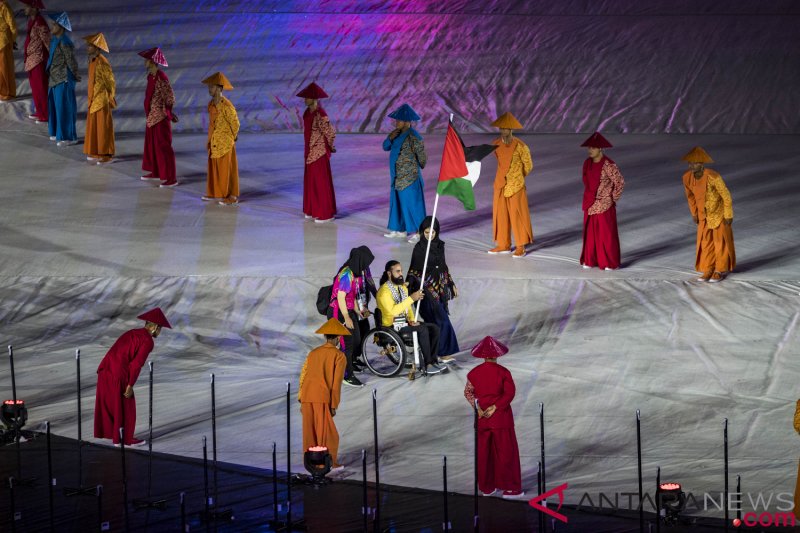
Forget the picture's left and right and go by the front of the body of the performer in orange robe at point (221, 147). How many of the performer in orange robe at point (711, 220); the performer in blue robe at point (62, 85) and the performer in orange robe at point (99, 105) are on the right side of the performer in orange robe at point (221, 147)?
2

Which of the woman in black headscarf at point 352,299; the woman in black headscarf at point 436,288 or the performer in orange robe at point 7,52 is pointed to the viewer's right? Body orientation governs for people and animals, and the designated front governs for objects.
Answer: the woman in black headscarf at point 352,299

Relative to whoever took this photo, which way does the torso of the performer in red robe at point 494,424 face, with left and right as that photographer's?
facing away from the viewer

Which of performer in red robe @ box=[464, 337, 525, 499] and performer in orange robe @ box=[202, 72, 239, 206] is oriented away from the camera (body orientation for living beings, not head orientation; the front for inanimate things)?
the performer in red robe

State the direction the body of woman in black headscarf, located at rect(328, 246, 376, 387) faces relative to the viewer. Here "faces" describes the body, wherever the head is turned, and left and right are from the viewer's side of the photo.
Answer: facing to the right of the viewer

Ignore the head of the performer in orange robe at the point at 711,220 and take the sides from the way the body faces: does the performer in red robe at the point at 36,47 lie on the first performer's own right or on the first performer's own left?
on the first performer's own right
